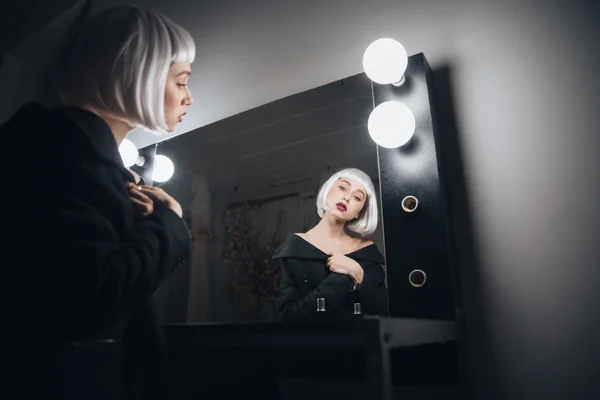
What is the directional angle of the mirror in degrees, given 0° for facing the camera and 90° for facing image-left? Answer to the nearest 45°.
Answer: approximately 45°
